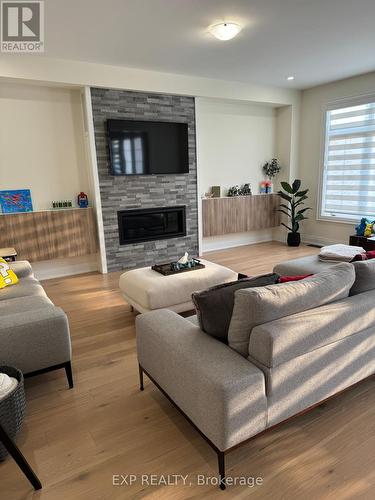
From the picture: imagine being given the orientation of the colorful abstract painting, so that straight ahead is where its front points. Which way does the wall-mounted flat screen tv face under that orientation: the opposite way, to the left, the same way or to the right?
the same way

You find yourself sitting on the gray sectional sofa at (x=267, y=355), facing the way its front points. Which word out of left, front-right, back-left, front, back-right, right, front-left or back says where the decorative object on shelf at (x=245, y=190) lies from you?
front-right

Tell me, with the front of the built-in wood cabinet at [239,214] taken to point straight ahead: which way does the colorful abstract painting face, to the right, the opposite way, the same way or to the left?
the same way

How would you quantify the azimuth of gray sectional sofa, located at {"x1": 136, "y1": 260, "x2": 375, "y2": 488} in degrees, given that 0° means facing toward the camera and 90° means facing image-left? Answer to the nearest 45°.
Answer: approximately 135°

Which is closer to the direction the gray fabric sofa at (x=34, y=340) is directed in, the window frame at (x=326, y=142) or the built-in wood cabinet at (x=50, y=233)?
the window frame

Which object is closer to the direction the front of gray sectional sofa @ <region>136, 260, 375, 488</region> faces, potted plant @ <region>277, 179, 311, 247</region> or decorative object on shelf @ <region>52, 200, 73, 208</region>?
the decorative object on shelf

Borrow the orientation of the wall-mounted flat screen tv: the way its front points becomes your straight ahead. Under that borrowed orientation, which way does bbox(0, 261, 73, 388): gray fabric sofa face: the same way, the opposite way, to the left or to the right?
to the left

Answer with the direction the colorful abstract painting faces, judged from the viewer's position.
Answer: facing the viewer

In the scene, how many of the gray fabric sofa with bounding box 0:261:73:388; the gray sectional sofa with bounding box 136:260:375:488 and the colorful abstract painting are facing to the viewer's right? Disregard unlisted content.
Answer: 1

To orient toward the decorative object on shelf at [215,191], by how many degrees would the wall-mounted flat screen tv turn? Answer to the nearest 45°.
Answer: approximately 90° to its left

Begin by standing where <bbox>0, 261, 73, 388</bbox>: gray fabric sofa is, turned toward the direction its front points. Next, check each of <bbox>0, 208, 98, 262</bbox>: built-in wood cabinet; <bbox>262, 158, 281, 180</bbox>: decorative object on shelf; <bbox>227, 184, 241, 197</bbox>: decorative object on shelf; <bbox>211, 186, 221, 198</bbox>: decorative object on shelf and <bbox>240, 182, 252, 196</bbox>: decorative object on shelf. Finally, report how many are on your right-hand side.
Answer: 0

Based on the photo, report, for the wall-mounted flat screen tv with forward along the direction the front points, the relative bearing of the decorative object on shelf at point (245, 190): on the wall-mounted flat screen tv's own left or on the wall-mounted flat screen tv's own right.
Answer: on the wall-mounted flat screen tv's own left

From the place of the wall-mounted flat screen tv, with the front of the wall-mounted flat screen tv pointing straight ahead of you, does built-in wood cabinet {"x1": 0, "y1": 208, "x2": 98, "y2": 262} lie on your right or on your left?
on your right

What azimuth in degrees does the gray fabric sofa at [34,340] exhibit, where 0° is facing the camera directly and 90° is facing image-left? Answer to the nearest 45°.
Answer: approximately 270°

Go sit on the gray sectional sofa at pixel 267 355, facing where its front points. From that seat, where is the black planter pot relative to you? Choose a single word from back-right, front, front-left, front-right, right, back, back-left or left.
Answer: front-right

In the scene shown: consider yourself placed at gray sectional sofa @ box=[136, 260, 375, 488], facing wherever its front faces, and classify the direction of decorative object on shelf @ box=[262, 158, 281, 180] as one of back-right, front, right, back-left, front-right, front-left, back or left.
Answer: front-right

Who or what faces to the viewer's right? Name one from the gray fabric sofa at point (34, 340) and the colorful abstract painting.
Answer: the gray fabric sofa

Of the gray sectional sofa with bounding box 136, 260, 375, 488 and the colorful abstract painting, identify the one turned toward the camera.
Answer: the colorful abstract painting

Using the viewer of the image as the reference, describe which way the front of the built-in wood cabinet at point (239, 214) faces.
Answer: facing the viewer and to the right of the viewer

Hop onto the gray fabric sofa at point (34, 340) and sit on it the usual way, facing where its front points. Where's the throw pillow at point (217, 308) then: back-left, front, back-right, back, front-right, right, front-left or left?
front-right
